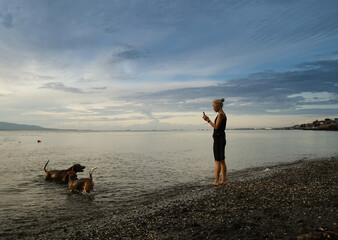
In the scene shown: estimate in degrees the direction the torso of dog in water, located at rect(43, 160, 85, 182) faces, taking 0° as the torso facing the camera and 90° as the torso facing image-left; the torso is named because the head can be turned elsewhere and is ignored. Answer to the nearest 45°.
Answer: approximately 270°

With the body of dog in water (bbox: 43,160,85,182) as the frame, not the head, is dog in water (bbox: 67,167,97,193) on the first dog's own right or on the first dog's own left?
on the first dog's own right
